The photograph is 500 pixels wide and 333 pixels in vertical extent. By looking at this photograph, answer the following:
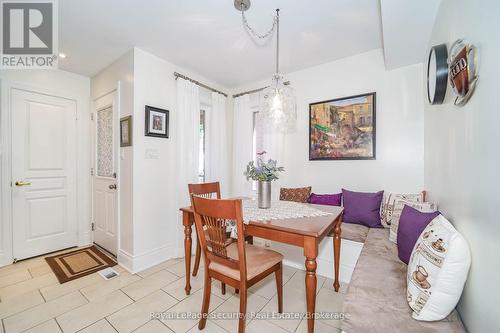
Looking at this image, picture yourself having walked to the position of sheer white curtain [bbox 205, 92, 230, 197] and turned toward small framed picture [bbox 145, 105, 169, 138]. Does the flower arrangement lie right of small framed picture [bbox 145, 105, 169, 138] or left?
left

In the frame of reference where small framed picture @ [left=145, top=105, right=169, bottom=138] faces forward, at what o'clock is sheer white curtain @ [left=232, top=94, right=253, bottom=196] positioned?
The sheer white curtain is roughly at 10 o'clock from the small framed picture.

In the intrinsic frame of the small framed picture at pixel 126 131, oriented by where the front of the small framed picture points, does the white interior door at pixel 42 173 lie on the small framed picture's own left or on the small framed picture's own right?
on the small framed picture's own right

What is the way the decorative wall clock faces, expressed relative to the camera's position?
facing to the left of the viewer
